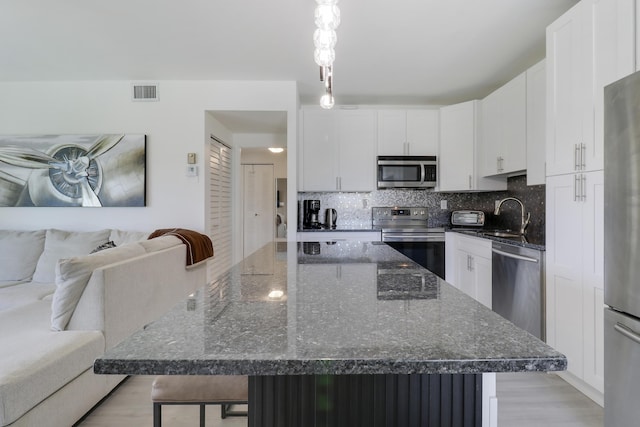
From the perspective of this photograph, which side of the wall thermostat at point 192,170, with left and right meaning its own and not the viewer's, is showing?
front

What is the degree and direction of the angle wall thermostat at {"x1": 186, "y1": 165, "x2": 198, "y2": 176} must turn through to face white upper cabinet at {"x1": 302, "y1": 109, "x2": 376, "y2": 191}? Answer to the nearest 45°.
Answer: approximately 90° to its left

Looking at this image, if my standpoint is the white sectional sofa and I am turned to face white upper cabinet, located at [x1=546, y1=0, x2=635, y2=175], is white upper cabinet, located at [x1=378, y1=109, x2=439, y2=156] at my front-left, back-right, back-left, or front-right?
front-left

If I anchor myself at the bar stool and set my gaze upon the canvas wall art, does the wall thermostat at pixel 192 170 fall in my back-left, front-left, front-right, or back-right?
front-right

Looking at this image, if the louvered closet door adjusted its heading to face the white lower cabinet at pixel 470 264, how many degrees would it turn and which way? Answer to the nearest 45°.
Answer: approximately 45° to its right

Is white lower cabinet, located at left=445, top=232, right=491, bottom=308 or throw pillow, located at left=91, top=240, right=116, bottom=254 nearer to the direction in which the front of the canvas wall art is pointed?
the throw pillow

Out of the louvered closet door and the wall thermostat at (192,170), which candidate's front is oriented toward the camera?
the wall thermostat

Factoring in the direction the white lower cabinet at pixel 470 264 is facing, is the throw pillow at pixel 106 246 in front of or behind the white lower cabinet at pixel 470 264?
in front

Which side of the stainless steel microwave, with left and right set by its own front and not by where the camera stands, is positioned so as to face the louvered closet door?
right

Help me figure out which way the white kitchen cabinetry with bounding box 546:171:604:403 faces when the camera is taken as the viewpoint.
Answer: facing the viewer and to the left of the viewer

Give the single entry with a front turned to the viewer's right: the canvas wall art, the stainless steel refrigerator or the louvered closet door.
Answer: the louvered closet door

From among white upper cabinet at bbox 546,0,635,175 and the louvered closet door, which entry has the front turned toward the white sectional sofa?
the white upper cabinet

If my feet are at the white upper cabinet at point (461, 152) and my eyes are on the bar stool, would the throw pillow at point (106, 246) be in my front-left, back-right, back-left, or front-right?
front-right

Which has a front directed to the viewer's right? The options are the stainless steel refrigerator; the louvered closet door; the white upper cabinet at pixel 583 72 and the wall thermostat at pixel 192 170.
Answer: the louvered closet door

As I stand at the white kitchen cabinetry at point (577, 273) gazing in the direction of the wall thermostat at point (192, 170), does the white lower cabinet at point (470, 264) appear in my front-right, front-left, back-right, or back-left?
front-right

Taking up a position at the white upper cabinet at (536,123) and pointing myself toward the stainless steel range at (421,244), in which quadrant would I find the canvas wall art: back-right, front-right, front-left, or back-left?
front-left

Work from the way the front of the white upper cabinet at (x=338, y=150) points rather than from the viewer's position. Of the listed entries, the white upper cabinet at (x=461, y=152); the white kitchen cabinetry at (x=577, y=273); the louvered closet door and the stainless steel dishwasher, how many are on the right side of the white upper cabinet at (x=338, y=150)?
1

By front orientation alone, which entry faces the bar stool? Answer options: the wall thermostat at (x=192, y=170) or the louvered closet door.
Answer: the wall thermostat

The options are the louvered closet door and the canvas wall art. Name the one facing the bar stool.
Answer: the canvas wall art

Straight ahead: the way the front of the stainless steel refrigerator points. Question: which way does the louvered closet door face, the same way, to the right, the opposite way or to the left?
the opposite way
